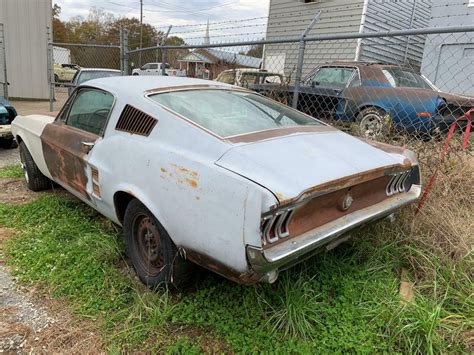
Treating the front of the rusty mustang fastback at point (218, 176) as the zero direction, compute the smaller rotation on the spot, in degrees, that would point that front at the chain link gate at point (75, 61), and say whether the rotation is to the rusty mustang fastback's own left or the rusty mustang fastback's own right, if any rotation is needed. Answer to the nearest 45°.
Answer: approximately 45° to the rusty mustang fastback's own right

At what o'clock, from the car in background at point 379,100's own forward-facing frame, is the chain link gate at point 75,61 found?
The chain link gate is roughly at 12 o'clock from the car in background.

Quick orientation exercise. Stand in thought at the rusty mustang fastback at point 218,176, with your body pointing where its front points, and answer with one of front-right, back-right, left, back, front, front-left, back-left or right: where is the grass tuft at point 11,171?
front

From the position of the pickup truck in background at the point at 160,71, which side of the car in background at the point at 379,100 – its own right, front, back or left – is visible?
front

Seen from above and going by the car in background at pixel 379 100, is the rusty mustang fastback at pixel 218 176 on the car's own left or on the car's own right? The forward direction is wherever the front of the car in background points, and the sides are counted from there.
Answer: on the car's own left

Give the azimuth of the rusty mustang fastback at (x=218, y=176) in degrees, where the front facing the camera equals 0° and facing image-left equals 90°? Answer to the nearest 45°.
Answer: approximately 135°

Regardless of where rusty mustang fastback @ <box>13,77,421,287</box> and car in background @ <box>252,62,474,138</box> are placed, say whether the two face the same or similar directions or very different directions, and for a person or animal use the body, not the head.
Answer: same or similar directions

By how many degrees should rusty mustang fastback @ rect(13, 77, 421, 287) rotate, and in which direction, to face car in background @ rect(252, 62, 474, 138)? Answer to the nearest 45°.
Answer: approximately 90° to its right

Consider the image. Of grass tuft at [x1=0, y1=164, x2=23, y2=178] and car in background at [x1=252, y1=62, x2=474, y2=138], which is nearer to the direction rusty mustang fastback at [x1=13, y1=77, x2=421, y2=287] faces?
the grass tuft

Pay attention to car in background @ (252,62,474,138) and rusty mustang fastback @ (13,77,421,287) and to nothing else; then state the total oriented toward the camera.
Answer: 0

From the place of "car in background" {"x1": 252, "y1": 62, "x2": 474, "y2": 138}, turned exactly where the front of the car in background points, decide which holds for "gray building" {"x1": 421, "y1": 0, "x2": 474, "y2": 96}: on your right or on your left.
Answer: on your right

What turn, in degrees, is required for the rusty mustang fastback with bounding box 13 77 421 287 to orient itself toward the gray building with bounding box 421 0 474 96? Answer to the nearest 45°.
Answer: approximately 90° to its right

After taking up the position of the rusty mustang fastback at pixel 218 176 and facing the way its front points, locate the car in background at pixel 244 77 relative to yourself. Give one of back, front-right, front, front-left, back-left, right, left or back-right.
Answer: front-right

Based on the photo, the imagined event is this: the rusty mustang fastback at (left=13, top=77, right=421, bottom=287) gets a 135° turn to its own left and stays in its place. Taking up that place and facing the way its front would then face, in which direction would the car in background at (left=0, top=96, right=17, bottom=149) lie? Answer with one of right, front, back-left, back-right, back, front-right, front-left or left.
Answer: back-right

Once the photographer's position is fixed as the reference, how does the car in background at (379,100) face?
facing away from the viewer and to the left of the viewer

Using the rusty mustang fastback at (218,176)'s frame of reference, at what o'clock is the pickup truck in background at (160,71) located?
The pickup truck in background is roughly at 1 o'clock from the rusty mustang fastback.
